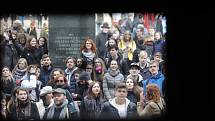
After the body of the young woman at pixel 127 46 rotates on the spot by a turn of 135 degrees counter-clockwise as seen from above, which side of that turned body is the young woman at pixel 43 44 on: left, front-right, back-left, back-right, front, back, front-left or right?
back-left

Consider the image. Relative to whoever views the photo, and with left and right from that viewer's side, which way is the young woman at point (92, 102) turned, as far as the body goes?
facing the viewer and to the right of the viewer

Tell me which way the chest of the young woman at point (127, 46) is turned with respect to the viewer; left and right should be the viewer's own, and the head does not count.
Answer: facing the viewer

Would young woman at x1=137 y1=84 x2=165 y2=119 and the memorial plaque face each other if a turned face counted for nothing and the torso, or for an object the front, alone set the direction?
no

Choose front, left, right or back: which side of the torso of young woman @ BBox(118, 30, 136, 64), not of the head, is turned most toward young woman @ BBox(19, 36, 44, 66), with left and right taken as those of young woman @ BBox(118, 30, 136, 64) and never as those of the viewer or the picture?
right

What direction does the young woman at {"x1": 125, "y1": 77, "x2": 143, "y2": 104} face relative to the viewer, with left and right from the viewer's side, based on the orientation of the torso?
facing the viewer and to the left of the viewer

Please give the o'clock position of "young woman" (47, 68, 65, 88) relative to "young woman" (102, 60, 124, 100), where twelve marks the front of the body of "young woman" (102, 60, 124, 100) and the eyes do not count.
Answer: "young woman" (47, 68, 65, 88) is roughly at 3 o'clock from "young woman" (102, 60, 124, 100).

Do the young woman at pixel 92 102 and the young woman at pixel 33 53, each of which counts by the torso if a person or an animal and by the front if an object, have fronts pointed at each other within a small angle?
no

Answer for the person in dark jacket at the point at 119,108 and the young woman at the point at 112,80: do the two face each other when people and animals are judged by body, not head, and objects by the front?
no

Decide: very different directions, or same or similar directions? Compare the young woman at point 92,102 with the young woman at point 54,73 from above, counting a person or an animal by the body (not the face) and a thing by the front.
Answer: same or similar directions

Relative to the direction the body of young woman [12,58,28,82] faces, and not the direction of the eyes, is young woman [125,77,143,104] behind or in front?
in front

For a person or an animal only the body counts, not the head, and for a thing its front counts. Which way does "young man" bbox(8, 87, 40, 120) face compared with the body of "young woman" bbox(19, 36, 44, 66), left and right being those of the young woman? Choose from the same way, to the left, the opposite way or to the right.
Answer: the same way

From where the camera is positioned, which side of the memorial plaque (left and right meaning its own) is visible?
front

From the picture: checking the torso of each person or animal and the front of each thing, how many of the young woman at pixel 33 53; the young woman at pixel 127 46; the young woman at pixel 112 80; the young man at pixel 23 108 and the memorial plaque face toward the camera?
5
